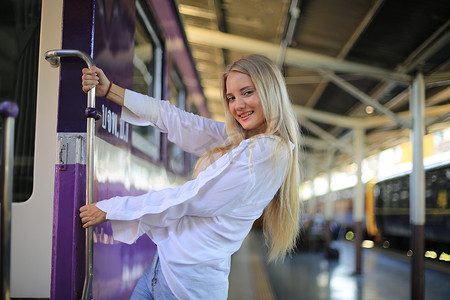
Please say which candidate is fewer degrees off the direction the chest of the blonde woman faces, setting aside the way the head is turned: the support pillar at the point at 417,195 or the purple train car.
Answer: the purple train car

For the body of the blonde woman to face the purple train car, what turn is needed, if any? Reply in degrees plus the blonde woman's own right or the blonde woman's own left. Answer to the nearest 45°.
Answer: approximately 45° to the blonde woman's own right

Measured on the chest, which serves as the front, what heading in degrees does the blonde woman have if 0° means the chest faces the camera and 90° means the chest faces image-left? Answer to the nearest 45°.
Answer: approximately 90°
